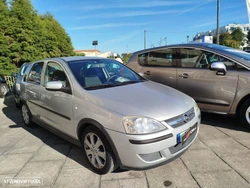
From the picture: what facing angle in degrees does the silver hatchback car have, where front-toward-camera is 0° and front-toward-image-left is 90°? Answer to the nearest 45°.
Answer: approximately 315°

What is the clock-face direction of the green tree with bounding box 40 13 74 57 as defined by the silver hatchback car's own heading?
The green tree is roughly at 7 o'clock from the silver hatchback car.

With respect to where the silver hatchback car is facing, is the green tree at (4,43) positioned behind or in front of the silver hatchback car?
behind

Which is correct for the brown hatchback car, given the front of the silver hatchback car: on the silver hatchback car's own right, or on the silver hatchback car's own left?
on the silver hatchback car's own left
